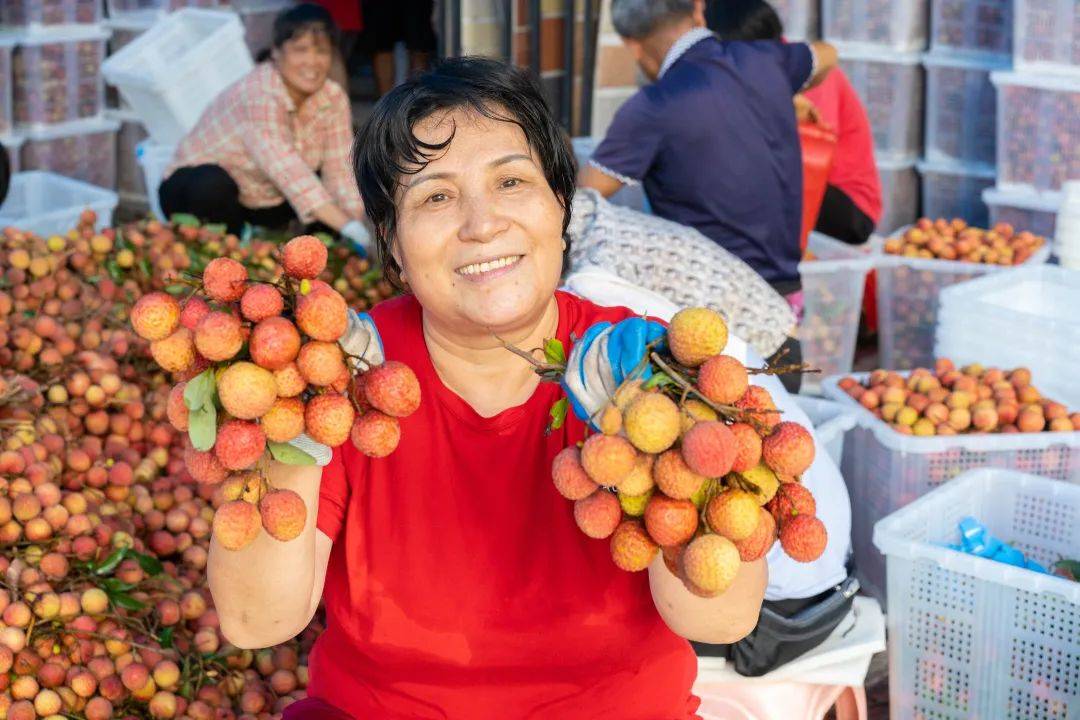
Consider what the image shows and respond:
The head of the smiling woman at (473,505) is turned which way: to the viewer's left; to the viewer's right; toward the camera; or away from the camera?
toward the camera

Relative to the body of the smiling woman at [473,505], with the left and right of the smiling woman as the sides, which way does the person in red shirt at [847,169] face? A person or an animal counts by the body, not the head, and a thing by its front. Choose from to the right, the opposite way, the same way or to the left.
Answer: to the right

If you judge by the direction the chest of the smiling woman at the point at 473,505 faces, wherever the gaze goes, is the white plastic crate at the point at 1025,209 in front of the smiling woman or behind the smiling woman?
behind

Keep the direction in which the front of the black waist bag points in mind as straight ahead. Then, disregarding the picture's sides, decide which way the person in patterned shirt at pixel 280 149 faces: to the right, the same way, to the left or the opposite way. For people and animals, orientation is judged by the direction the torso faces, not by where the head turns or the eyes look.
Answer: the same way

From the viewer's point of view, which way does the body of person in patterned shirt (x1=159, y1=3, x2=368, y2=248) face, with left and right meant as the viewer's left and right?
facing the viewer and to the right of the viewer

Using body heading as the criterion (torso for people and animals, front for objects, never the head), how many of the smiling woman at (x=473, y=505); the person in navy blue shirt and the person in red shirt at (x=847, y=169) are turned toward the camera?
1

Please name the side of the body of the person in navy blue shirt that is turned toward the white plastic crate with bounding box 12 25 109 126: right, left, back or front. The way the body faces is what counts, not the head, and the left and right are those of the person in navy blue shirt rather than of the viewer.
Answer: front

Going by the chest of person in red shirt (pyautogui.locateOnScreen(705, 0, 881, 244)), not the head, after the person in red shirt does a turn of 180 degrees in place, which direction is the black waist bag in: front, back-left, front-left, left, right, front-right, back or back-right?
right

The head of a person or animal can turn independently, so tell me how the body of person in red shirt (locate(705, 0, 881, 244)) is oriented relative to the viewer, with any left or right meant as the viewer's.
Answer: facing to the left of the viewer

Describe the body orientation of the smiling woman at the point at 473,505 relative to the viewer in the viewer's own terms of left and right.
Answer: facing the viewer

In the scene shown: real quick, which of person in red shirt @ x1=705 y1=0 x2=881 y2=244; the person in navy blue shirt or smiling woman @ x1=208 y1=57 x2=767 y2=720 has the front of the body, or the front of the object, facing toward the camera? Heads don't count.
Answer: the smiling woman
